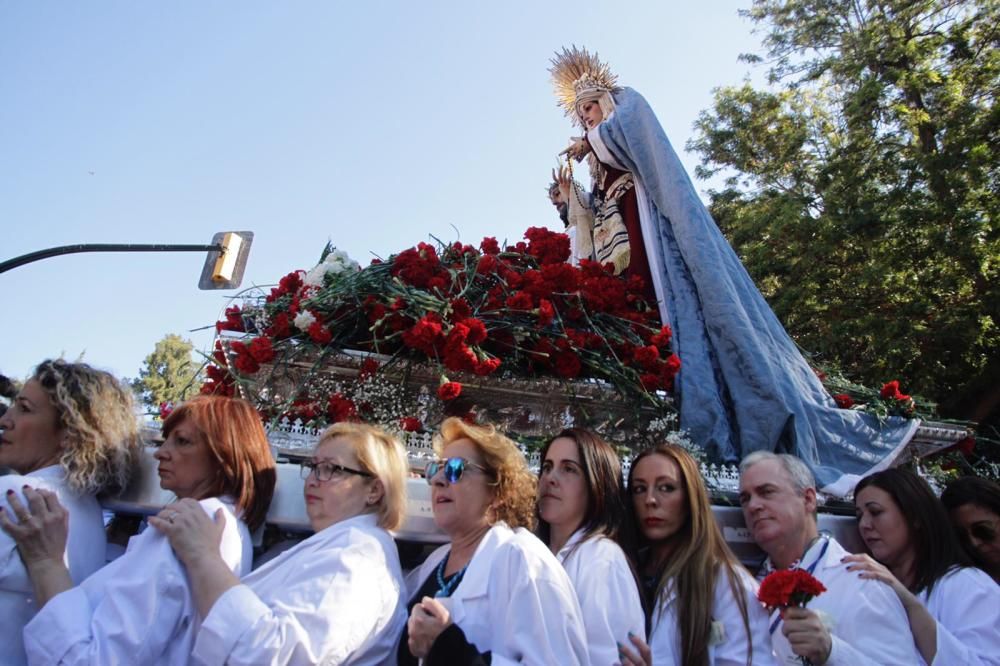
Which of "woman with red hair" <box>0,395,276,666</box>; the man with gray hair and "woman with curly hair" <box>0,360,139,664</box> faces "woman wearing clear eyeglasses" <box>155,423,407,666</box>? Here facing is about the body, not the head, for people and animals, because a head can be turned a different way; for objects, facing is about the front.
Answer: the man with gray hair

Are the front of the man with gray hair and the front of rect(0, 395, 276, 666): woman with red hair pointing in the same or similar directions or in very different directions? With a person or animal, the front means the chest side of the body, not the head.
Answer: same or similar directions

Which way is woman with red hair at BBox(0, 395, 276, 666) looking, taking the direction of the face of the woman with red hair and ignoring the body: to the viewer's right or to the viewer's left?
to the viewer's left

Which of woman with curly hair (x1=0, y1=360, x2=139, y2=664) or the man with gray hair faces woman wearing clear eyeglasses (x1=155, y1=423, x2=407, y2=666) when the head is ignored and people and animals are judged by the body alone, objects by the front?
the man with gray hair

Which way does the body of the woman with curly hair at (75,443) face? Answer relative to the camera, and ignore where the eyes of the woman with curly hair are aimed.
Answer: to the viewer's left

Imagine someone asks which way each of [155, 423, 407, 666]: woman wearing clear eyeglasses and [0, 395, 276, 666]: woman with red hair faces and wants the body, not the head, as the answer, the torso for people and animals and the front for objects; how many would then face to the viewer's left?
2

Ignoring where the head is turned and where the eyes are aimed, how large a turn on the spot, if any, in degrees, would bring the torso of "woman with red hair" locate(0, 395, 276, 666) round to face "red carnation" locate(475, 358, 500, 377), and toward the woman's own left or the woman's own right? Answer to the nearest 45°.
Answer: approximately 135° to the woman's own right

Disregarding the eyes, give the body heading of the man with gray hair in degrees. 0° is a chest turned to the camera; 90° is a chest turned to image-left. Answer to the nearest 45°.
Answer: approximately 45°

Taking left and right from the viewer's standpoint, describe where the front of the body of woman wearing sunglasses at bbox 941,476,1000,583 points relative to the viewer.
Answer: facing the viewer and to the left of the viewer

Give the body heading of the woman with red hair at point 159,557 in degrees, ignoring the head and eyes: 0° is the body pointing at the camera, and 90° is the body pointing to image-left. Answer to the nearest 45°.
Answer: approximately 90°

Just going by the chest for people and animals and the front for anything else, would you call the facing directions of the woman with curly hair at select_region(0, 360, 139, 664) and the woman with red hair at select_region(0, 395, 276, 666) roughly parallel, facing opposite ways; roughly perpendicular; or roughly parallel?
roughly parallel

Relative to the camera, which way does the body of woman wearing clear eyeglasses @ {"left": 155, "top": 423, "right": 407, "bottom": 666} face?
to the viewer's left

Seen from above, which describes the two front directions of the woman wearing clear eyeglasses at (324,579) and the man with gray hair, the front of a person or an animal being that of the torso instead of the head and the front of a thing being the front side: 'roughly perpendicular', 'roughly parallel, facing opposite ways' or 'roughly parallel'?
roughly parallel

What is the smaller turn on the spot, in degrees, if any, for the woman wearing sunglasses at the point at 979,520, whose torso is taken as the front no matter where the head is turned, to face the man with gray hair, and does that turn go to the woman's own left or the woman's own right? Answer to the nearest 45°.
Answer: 0° — they already face them
